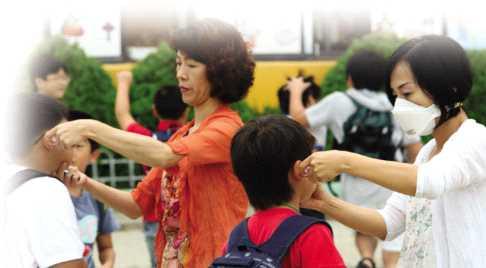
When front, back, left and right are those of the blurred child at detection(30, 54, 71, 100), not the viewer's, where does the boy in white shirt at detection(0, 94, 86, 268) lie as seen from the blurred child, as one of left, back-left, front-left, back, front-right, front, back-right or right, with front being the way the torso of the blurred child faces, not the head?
front-right

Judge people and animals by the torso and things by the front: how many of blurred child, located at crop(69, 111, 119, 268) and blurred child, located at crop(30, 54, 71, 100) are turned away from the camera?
0

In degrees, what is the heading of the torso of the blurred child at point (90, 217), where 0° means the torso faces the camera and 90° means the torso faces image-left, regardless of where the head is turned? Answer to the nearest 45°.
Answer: approximately 45°

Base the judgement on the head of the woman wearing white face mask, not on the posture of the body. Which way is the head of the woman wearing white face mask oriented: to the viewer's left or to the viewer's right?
to the viewer's left

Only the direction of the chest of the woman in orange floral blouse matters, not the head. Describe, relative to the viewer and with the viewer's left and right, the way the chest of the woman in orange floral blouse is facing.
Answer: facing the viewer and to the left of the viewer

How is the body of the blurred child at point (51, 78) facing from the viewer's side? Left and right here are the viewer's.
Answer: facing the viewer and to the right of the viewer

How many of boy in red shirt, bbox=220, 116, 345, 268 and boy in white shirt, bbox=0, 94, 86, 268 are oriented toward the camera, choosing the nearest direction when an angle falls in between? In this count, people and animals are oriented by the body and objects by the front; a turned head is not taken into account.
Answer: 0

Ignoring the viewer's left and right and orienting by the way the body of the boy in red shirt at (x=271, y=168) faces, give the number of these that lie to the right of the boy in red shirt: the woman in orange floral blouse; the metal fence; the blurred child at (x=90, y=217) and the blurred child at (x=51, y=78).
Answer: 0

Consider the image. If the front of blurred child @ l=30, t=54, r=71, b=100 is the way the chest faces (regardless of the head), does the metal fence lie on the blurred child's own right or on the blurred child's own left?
on the blurred child's own left

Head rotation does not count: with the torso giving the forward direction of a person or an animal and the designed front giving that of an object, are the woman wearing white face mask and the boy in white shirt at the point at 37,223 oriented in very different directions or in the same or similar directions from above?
very different directions

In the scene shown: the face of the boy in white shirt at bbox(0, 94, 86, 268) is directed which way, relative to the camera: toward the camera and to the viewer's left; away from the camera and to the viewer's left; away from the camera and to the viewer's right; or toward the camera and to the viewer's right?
away from the camera and to the viewer's right

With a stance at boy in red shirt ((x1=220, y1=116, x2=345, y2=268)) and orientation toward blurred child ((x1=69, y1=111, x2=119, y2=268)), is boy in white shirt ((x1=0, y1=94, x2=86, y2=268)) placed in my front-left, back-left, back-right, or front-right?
front-left

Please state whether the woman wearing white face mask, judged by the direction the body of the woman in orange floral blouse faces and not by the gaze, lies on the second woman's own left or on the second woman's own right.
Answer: on the second woman's own left

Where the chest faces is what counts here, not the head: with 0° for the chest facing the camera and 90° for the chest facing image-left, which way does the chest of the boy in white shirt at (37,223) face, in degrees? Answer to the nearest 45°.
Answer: approximately 225°

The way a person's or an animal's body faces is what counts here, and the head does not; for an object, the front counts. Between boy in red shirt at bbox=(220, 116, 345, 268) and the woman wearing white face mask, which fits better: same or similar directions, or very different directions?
very different directions
